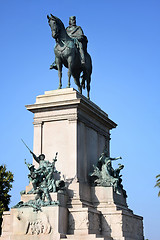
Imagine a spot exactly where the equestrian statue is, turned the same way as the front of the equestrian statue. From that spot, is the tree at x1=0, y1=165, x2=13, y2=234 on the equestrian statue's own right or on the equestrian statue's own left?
on the equestrian statue's own right

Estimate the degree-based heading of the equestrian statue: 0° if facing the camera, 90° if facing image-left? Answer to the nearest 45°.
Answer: approximately 45°
